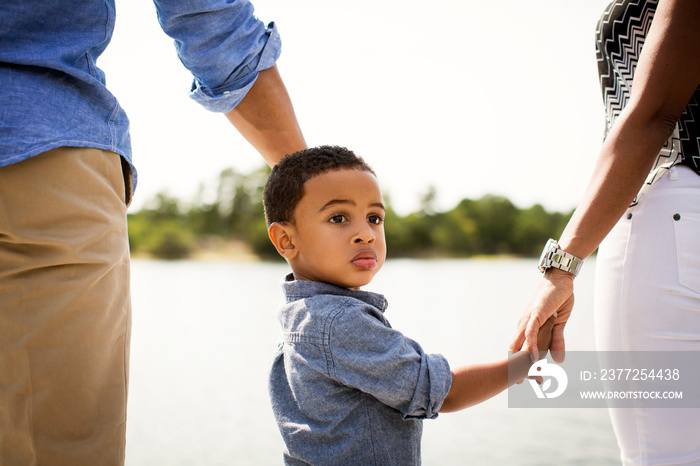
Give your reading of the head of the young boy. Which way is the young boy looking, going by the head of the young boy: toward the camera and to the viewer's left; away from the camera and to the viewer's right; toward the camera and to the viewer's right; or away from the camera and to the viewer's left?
toward the camera and to the viewer's right

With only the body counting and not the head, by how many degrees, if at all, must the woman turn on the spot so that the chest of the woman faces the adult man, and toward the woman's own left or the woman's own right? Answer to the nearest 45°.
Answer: approximately 90° to the woman's own left

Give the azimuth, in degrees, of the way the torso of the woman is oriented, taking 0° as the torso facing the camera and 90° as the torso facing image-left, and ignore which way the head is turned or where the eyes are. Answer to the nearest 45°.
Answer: approximately 135°

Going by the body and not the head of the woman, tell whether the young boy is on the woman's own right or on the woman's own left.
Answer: on the woman's own left
